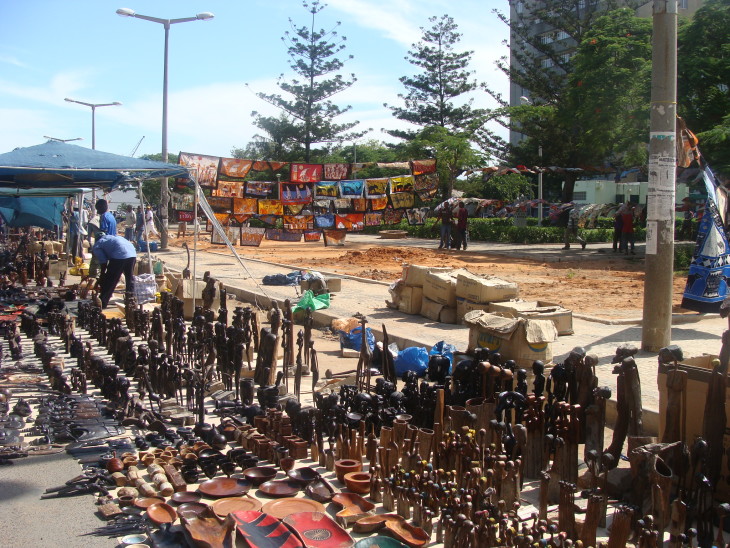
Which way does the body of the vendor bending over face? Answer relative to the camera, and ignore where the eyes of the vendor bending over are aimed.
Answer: to the viewer's left

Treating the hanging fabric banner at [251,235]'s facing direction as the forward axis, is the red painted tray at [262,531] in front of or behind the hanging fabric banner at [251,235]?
in front

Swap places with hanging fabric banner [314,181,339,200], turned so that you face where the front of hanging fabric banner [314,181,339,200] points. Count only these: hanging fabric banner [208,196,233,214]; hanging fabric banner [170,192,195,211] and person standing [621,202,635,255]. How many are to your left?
1

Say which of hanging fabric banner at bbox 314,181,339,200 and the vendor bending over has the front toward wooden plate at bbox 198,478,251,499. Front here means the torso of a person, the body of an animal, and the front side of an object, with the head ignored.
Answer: the hanging fabric banner

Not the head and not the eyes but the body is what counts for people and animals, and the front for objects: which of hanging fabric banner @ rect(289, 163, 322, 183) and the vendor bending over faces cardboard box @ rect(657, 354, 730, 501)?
the hanging fabric banner

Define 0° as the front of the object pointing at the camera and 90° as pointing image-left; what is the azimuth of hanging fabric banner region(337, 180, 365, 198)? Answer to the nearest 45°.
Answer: approximately 0°

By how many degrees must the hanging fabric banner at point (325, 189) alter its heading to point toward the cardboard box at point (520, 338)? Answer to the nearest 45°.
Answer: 0° — it already faces it

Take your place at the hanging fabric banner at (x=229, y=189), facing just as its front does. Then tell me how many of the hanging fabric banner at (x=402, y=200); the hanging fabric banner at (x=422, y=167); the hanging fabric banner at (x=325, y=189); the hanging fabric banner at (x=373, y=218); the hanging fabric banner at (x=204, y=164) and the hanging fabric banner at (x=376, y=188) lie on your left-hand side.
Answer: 5

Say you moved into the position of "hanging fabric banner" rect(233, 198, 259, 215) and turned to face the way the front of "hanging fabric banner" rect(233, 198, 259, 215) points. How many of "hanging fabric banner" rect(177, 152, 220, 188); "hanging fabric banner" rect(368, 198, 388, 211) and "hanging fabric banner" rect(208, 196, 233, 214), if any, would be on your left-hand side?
1

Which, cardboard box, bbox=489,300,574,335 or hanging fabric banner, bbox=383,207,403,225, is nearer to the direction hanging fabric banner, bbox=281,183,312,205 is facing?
the cardboard box

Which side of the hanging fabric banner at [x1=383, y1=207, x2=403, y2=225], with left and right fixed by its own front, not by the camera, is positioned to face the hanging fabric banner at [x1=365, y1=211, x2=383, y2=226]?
right

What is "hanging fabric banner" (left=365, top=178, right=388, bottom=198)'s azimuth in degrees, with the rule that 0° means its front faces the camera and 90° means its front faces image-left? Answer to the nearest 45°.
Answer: approximately 0°

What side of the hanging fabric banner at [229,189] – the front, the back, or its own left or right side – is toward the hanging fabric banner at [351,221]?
left
